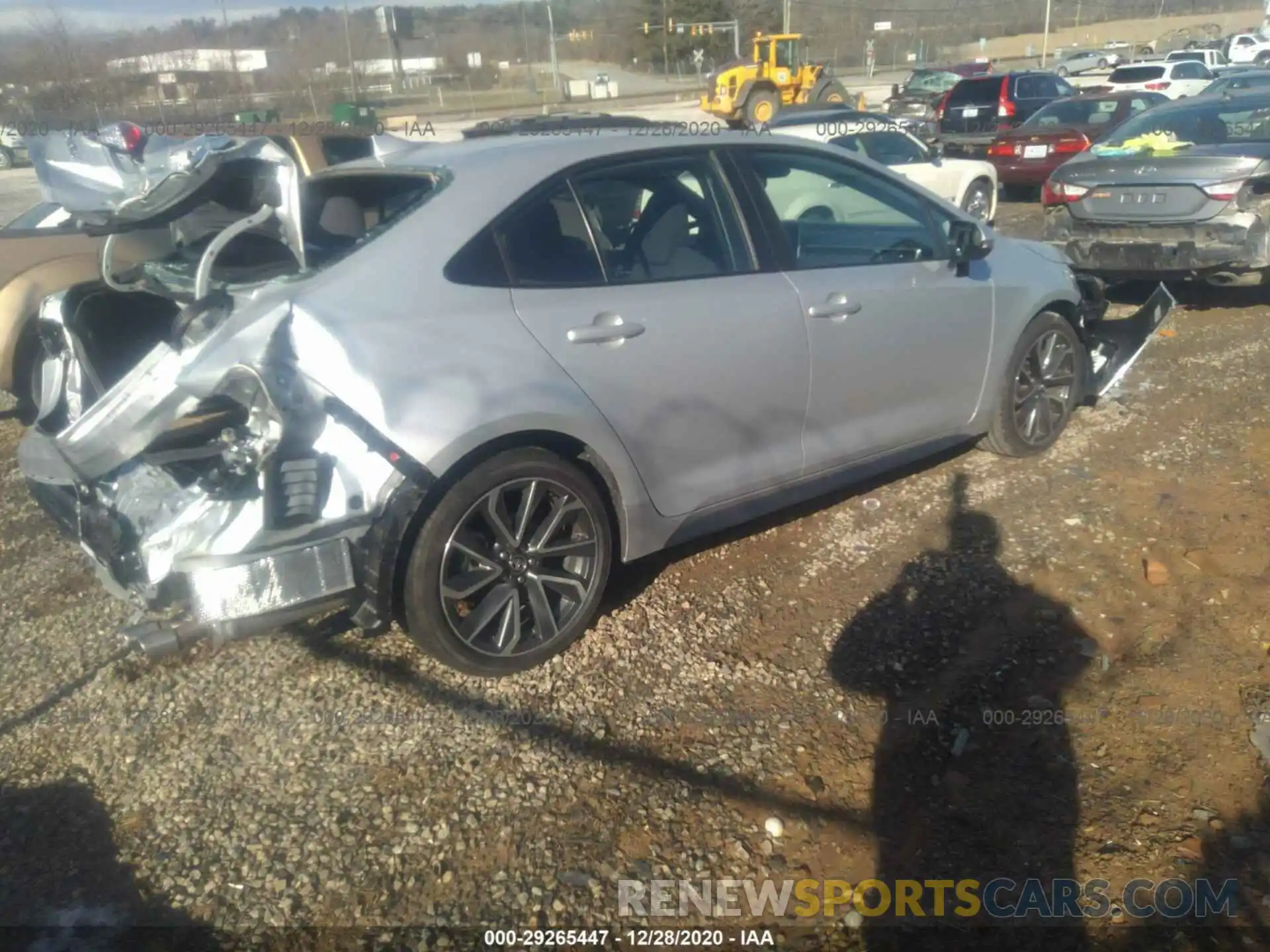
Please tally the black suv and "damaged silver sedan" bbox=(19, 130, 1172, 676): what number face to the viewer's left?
0

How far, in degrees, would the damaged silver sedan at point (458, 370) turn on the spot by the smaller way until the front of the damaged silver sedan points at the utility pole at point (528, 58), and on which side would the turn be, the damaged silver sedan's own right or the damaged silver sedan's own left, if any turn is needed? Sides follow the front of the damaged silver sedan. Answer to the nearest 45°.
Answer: approximately 45° to the damaged silver sedan's own left

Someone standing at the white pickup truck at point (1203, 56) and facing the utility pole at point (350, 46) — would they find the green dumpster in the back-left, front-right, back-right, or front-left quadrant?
front-left

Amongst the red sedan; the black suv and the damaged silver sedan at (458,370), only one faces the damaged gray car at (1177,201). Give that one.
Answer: the damaged silver sedan

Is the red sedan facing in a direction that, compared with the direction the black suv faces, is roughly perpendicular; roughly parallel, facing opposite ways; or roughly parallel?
roughly parallel

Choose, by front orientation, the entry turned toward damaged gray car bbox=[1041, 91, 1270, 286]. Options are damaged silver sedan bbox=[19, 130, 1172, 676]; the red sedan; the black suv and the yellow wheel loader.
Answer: the damaged silver sedan

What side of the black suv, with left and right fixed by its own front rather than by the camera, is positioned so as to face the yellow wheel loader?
left

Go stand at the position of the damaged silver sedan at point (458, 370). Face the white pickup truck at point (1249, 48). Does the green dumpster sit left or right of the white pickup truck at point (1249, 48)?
left

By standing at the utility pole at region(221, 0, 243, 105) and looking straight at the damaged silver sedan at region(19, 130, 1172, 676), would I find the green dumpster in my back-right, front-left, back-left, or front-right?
front-left

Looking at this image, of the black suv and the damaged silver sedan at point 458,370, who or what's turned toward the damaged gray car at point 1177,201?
the damaged silver sedan

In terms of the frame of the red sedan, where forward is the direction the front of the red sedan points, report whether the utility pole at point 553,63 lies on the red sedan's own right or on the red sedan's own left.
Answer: on the red sedan's own left

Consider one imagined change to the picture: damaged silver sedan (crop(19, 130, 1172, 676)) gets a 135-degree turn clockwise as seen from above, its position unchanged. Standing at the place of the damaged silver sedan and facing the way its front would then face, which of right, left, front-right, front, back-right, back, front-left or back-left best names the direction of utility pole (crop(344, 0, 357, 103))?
back

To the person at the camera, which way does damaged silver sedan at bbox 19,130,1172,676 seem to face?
facing away from the viewer and to the right of the viewer
